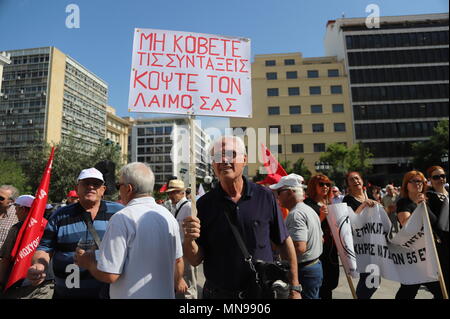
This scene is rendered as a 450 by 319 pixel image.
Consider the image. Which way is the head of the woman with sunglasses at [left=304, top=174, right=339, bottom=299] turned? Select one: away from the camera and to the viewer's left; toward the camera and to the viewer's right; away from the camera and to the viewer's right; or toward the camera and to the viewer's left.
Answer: toward the camera and to the viewer's right

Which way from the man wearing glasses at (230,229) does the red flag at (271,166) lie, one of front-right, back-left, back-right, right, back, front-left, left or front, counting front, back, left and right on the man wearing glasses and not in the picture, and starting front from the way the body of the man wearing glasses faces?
back

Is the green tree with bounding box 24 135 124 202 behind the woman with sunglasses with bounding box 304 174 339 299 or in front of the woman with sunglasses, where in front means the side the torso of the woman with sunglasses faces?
behind

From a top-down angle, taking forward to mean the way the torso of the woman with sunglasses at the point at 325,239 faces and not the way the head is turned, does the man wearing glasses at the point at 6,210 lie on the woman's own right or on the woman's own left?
on the woman's own right

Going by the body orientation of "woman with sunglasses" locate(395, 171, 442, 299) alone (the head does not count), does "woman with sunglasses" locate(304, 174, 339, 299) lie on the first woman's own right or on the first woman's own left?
on the first woman's own right

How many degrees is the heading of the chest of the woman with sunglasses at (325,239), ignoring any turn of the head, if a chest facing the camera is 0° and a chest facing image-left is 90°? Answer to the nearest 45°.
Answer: approximately 315°

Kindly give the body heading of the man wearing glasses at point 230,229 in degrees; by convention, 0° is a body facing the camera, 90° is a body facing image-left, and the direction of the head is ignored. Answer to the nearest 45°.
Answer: approximately 0°

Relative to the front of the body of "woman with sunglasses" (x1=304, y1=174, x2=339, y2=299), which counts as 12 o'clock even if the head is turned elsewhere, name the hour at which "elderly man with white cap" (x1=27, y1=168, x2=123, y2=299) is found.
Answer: The elderly man with white cap is roughly at 3 o'clock from the woman with sunglasses.

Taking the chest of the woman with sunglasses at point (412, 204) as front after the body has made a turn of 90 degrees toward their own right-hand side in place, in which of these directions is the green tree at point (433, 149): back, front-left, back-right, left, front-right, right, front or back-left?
back-right

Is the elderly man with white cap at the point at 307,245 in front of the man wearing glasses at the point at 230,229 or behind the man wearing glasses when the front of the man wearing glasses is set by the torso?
behind
